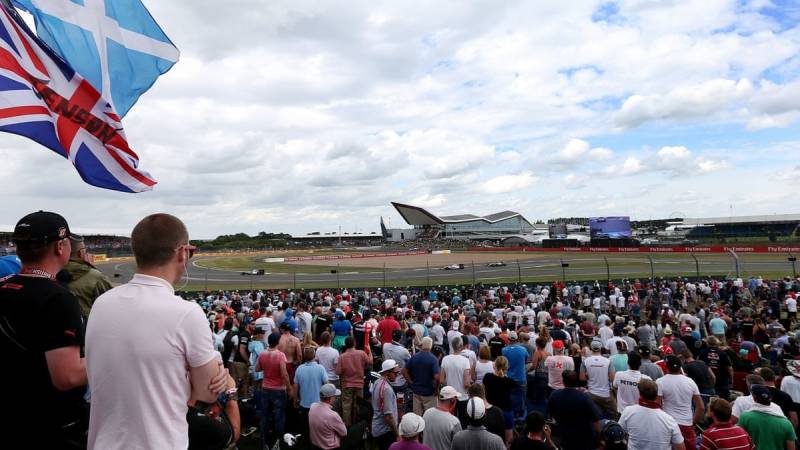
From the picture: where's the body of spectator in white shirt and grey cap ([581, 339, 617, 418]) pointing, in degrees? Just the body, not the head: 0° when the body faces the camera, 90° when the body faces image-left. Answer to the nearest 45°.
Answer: approximately 180°

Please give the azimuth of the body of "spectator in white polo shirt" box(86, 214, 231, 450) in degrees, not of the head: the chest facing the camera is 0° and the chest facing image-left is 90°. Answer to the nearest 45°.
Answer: approximately 225°

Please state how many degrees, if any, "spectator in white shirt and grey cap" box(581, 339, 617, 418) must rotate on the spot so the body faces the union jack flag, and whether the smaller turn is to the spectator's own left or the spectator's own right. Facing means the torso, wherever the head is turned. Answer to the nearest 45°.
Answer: approximately 135° to the spectator's own left

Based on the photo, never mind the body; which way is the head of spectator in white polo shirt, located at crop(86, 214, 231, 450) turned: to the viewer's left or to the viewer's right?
to the viewer's right

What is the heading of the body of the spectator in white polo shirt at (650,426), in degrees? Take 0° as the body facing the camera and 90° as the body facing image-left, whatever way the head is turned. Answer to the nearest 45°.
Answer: approximately 180°

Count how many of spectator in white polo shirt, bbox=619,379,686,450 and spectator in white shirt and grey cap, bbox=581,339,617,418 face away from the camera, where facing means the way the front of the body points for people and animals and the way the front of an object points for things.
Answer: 2

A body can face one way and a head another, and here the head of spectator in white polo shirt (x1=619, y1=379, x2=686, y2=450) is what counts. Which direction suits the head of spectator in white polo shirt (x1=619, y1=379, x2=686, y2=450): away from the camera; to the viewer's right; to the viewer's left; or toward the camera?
away from the camera

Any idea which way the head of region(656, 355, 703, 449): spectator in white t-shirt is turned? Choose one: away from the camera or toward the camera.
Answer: away from the camera

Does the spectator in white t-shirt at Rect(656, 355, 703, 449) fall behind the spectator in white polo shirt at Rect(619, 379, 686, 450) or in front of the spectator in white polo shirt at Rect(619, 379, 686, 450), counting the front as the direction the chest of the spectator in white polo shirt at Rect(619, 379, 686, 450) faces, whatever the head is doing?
in front

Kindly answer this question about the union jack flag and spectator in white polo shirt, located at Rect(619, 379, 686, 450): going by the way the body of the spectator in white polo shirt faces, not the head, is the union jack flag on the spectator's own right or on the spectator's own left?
on the spectator's own left

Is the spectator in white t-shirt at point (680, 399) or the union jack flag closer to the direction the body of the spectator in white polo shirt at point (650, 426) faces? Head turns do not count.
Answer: the spectator in white t-shirt
